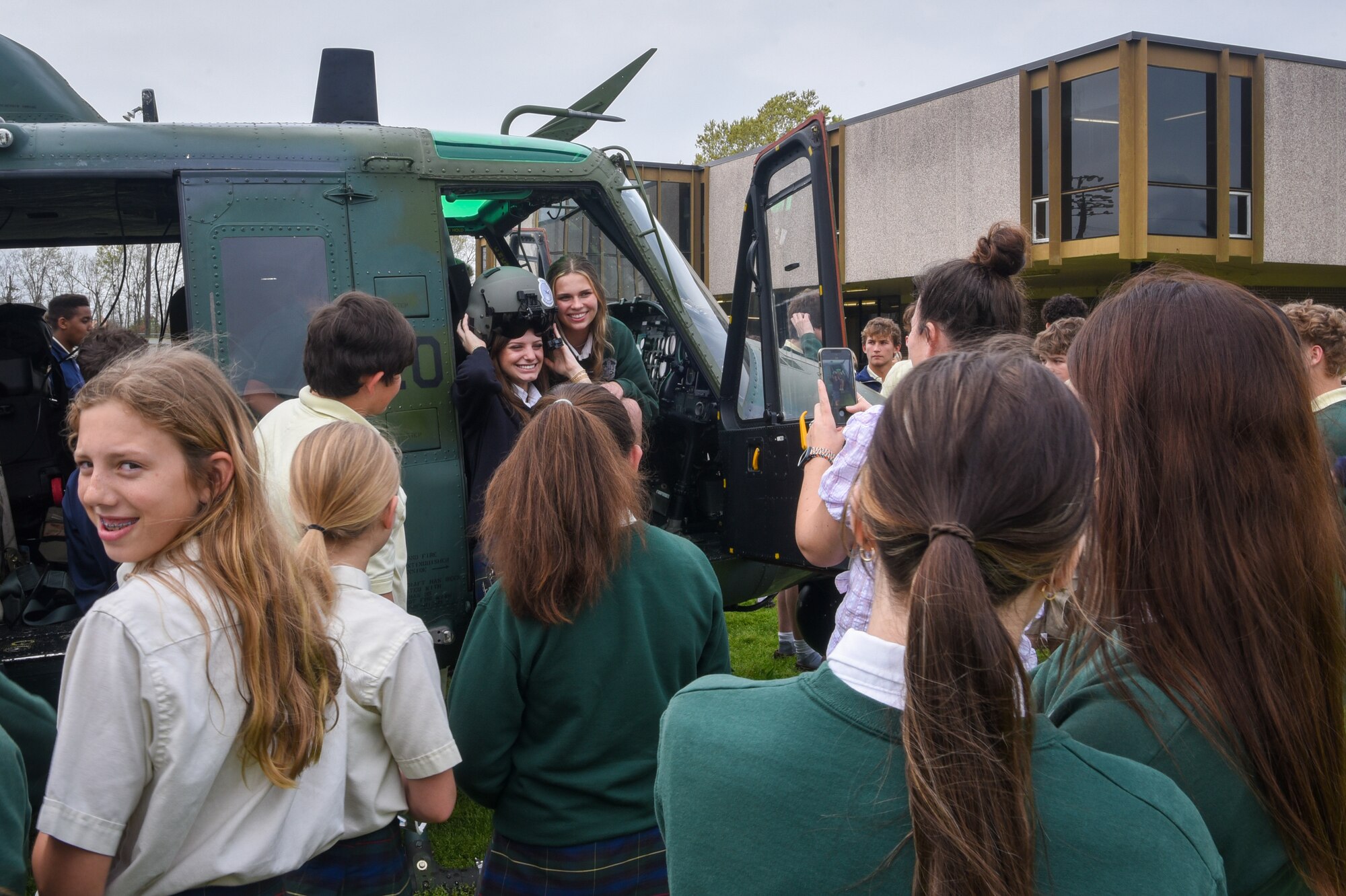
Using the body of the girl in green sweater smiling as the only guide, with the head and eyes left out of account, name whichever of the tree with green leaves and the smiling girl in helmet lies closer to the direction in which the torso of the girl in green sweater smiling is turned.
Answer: the smiling girl in helmet

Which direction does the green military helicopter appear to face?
to the viewer's right

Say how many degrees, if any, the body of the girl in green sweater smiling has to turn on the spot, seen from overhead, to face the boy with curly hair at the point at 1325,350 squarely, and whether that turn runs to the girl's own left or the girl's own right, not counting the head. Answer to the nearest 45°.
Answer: approximately 135° to the girl's own left

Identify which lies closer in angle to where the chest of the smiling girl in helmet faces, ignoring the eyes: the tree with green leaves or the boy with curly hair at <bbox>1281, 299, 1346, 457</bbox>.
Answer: the boy with curly hair

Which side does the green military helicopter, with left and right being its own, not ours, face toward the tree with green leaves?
left

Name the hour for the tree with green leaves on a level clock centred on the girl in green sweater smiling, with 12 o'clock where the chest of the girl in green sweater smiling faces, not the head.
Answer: The tree with green leaves is roughly at 5 o'clock from the girl in green sweater smiling.

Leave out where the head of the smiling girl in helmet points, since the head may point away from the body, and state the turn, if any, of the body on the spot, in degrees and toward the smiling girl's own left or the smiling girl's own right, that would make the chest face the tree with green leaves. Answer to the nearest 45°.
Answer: approximately 135° to the smiling girl's own left

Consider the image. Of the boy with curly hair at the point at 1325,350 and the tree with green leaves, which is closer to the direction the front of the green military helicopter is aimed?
the boy with curly hair

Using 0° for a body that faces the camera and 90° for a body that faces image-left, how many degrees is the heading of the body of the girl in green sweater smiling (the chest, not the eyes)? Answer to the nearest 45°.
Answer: approximately 45°

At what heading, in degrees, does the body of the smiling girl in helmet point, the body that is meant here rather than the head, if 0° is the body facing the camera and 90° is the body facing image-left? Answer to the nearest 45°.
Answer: approximately 315°
